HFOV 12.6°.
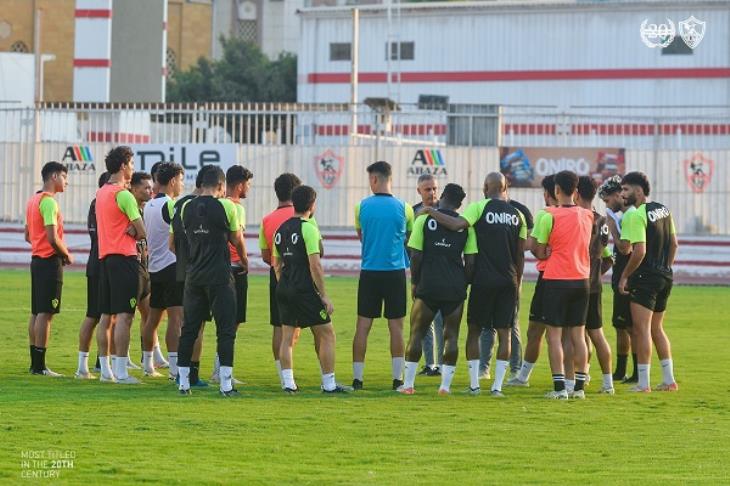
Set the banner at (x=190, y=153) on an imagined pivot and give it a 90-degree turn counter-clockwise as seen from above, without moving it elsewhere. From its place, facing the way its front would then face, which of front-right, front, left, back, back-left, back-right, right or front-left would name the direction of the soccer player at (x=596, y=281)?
right

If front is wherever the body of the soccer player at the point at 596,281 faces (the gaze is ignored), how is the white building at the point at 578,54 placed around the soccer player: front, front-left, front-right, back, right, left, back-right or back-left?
front-right

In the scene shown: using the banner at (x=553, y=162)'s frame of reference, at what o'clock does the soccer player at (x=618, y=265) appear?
The soccer player is roughly at 12 o'clock from the banner.

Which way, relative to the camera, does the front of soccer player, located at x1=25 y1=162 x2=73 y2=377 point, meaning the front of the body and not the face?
to the viewer's right

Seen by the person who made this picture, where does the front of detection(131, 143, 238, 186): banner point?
facing the viewer

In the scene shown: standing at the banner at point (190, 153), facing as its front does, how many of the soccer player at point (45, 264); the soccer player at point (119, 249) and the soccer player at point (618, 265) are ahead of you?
3

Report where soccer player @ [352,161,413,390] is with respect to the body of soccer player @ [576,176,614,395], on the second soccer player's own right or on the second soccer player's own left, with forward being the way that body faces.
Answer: on the second soccer player's own left

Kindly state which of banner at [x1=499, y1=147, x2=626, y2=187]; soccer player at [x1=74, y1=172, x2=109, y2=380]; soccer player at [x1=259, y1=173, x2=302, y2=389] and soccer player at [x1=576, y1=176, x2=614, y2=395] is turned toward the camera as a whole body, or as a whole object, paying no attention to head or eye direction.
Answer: the banner

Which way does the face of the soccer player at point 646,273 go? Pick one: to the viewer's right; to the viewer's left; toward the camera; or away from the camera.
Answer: to the viewer's left

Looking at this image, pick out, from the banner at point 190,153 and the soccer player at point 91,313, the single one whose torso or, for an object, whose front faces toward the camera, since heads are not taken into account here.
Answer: the banner

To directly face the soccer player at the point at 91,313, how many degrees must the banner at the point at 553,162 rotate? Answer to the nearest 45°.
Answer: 0° — it already faces them

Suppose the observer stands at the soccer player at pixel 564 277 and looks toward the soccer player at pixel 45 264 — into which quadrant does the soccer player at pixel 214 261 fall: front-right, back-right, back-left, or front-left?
front-left

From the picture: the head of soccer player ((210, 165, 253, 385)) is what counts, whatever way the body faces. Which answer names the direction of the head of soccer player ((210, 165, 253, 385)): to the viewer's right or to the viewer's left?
to the viewer's right

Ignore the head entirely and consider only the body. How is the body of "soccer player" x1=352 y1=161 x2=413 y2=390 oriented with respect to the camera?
away from the camera

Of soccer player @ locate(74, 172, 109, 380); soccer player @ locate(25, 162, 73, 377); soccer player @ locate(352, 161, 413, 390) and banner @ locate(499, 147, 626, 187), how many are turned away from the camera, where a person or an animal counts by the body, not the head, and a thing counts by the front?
1
